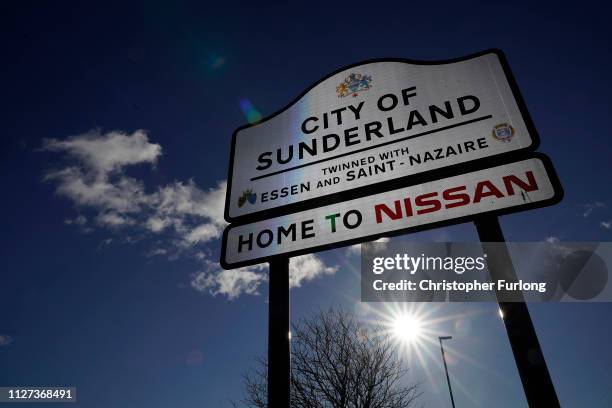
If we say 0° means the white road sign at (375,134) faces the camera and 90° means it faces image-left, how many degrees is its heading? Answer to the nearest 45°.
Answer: approximately 0°

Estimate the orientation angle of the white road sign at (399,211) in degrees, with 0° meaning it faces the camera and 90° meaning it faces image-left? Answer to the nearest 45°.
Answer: approximately 0°

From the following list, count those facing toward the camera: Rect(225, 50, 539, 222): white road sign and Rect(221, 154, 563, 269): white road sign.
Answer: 2
